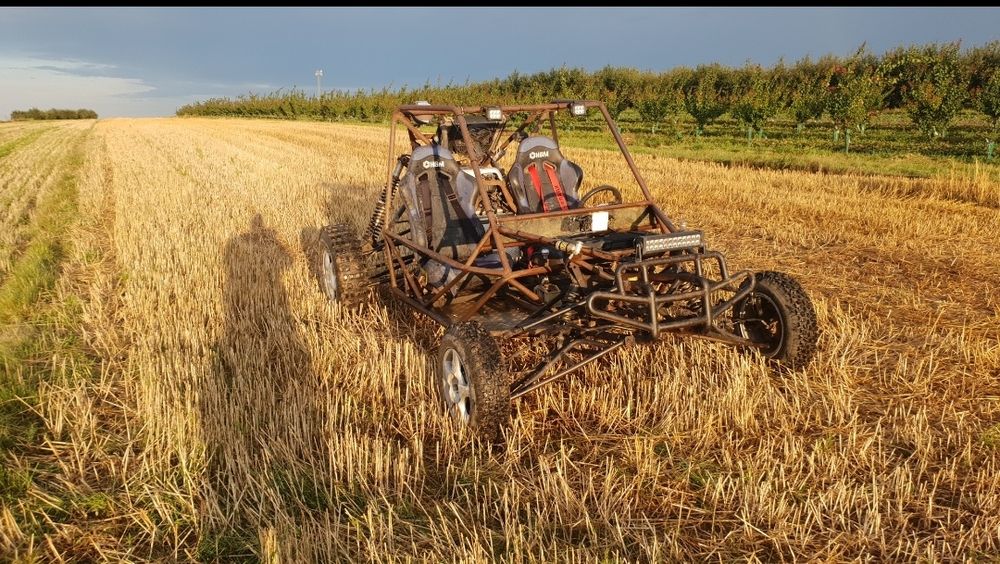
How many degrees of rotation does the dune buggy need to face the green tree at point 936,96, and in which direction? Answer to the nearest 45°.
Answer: approximately 90° to its left

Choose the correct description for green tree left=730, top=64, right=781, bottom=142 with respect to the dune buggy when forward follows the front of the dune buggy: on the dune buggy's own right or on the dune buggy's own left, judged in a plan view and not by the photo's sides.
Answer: on the dune buggy's own left

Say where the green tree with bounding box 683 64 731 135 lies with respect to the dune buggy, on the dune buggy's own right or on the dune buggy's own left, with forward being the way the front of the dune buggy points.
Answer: on the dune buggy's own left

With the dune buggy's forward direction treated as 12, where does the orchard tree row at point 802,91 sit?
The orchard tree row is roughly at 8 o'clock from the dune buggy.

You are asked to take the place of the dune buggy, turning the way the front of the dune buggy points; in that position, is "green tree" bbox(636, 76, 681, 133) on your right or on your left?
on your left

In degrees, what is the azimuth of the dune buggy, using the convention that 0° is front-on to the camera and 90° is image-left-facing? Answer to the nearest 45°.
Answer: approximately 315°

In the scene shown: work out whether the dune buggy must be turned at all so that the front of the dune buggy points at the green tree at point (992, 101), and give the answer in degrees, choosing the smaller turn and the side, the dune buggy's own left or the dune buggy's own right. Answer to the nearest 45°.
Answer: approximately 90° to the dune buggy's own left
